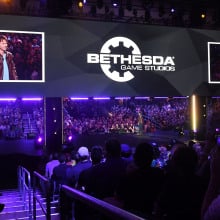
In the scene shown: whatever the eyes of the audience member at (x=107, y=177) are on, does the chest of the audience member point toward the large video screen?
yes

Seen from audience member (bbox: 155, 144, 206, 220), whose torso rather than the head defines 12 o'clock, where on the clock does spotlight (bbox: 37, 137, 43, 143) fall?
The spotlight is roughly at 11 o'clock from the audience member.

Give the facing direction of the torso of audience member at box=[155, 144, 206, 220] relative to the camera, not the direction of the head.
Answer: away from the camera

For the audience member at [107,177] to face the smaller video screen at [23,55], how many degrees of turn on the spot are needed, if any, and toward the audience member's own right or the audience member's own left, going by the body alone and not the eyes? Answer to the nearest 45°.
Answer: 0° — they already face it

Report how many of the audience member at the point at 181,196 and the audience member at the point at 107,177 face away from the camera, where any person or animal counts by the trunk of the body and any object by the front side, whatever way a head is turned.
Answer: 2

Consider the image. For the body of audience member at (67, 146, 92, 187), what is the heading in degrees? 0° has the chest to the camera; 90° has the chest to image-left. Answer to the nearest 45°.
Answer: approximately 180°

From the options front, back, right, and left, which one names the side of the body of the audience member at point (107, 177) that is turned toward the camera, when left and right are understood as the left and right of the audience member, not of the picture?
back

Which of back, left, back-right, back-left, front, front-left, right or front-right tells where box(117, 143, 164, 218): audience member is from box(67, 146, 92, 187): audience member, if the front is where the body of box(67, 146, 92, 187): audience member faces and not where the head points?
back

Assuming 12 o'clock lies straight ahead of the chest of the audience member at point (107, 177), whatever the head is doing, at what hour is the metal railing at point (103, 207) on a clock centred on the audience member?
The metal railing is roughly at 6 o'clock from the audience member.
